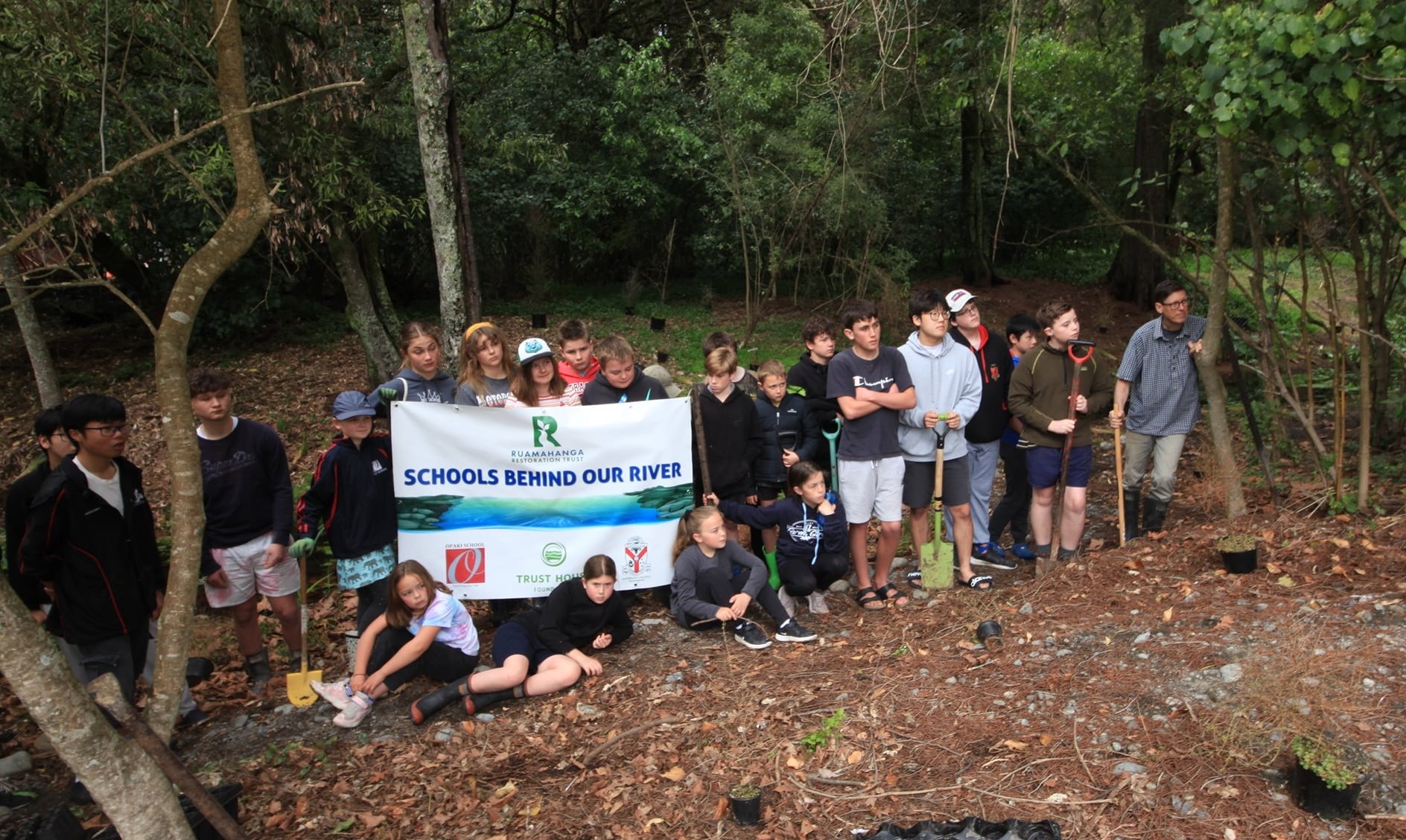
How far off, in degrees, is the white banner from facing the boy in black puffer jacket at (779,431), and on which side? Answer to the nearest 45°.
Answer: approximately 90° to its left

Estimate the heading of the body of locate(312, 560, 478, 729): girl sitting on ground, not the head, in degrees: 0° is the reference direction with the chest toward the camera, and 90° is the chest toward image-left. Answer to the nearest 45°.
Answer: approximately 45°

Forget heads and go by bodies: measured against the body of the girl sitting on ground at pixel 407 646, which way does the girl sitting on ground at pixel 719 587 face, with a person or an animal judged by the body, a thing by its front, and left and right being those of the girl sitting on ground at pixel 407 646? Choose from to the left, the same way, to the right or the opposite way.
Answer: to the left

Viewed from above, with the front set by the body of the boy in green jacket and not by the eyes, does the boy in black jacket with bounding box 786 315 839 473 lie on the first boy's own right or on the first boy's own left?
on the first boy's own right
